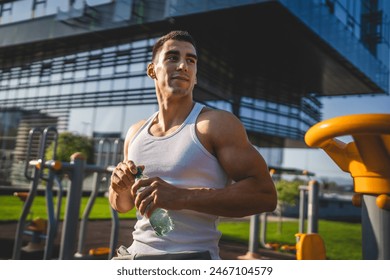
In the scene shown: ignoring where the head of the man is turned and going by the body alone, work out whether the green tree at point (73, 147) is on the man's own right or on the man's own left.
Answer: on the man's own right

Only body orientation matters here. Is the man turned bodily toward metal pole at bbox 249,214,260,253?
no

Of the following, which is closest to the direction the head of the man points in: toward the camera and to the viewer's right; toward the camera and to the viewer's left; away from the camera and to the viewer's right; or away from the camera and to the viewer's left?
toward the camera and to the viewer's right

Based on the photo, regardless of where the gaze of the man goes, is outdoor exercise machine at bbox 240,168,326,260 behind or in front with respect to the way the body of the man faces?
behind

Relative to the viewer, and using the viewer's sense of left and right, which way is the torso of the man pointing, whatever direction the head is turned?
facing the viewer and to the left of the viewer

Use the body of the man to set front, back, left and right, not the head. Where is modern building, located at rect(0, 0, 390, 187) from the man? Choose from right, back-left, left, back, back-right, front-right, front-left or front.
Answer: back-right

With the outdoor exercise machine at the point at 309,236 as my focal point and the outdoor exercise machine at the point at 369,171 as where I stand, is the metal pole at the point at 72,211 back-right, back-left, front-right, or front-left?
front-left

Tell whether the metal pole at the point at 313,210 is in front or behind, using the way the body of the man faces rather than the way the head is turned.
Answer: behind
